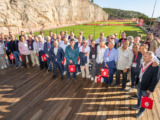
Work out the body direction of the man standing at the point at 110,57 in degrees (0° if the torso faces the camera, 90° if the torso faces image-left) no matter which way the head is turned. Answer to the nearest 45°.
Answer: approximately 45°

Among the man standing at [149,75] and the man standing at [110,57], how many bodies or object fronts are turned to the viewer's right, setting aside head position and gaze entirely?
0

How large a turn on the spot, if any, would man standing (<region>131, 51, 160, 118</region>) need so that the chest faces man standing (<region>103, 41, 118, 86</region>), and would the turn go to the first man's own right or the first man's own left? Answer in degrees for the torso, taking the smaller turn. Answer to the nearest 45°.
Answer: approximately 90° to the first man's own right

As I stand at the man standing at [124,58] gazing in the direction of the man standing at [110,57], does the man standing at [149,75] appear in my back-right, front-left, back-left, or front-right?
back-left

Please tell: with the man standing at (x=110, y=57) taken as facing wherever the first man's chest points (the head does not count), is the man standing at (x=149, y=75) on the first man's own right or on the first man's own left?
on the first man's own left
